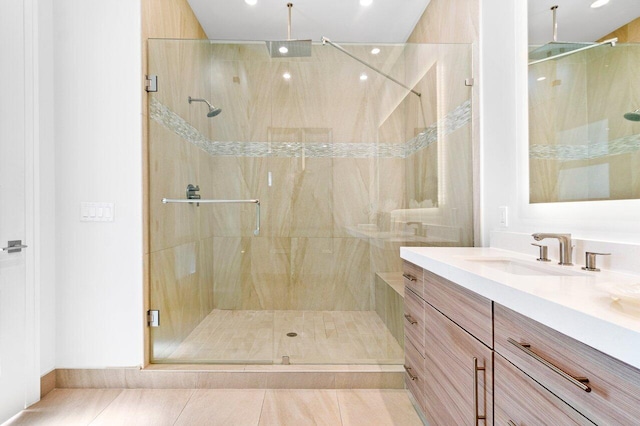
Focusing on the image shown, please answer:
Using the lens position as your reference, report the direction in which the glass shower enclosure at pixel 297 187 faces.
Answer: facing the viewer

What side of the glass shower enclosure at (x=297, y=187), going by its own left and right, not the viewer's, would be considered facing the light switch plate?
right

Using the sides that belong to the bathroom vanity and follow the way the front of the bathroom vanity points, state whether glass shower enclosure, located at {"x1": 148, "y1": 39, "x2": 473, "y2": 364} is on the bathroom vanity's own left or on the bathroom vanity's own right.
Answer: on the bathroom vanity's own right

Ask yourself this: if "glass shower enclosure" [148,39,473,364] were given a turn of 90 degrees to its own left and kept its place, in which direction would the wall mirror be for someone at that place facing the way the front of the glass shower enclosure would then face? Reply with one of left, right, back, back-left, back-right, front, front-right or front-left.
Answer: front-right

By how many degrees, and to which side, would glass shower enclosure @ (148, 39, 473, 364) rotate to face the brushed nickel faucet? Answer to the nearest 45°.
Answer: approximately 45° to its left

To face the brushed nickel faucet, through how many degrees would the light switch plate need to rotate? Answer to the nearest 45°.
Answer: approximately 45° to its left

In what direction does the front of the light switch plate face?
toward the camera

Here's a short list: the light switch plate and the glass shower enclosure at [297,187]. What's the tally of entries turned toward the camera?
2

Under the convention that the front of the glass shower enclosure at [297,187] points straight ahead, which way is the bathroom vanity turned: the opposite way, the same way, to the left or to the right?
to the right

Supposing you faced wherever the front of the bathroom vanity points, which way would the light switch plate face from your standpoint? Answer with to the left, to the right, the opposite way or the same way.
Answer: to the left

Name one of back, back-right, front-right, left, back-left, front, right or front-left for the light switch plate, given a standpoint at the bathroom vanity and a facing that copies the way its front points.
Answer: front-right

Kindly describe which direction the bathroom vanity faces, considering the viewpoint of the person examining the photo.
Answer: facing the viewer and to the left of the viewer
